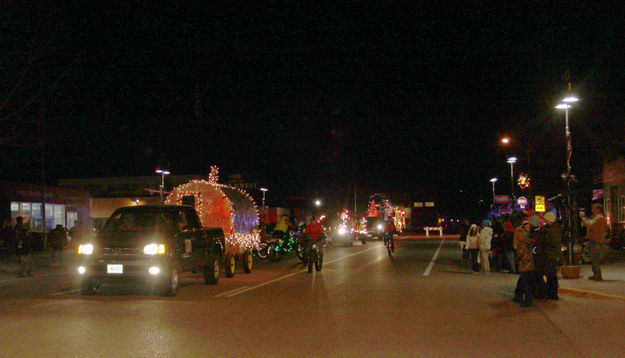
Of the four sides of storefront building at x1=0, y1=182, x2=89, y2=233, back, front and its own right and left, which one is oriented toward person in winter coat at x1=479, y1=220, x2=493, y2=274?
front

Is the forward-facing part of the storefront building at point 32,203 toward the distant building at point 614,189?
yes

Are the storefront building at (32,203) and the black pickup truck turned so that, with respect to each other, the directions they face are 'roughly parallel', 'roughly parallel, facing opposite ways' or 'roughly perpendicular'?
roughly perpendicular

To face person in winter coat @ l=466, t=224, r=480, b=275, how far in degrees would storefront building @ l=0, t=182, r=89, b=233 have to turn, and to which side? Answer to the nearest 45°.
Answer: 0° — it already faces them

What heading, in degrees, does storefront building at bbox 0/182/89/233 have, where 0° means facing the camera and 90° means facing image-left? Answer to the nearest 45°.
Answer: approximately 315°

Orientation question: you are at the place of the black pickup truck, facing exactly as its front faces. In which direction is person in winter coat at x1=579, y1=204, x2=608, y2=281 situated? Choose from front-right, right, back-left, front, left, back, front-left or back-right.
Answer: back-left

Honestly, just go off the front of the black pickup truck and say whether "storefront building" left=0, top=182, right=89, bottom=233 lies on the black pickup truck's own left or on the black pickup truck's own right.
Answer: on the black pickup truck's own right

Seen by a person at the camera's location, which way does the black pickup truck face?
facing the viewer and to the left of the viewer

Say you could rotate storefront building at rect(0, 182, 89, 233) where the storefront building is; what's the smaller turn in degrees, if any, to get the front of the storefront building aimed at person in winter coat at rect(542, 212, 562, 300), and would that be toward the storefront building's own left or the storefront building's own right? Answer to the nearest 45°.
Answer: approximately 45° to the storefront building's own right

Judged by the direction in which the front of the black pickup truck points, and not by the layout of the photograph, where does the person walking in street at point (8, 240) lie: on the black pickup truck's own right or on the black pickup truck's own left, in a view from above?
on the black pickup truck's own right

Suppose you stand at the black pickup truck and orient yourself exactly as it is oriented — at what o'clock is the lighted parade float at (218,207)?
The lighted parade float is roughly at 5 o'clock from the black pickup truck.

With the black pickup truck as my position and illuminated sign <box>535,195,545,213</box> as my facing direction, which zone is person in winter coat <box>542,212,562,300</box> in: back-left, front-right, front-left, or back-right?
front-right

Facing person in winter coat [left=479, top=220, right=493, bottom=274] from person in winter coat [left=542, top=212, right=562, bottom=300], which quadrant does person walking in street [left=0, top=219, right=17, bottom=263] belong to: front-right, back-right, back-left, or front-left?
front-left

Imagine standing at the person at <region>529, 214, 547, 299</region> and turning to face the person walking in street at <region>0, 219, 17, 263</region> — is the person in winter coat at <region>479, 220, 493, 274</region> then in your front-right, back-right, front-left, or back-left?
front-right

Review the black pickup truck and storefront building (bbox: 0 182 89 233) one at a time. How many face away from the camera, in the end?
0

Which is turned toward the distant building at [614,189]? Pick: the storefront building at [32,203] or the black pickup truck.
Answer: the storefront building

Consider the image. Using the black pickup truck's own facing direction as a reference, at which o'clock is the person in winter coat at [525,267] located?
The person in winter coat is roughly at 8 o'clock from the black pickup truck.

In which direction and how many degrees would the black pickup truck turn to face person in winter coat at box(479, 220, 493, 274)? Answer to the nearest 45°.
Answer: approximately 180°
